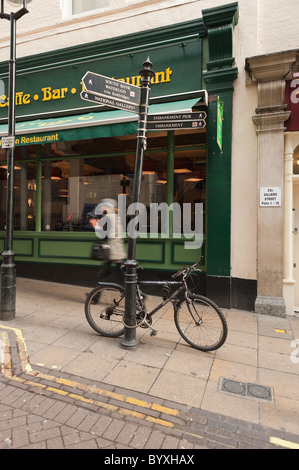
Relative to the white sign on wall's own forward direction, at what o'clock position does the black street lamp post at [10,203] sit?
The black street lamp post is roughly at 2 o'clock from the white sign on wall.

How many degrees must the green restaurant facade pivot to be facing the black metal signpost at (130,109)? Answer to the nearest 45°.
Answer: approximately 45° to its left

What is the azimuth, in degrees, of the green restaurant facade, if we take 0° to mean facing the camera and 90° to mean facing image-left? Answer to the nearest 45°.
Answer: approximately 45°

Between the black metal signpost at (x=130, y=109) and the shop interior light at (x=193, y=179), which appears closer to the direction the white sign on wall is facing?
the black metal signpost

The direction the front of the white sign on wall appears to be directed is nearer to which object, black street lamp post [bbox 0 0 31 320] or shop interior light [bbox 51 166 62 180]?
the black street lamp post

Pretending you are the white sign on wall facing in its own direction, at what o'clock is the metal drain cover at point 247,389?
The metal drain cover is roughly at 12 o'clock from the white sign on wall.

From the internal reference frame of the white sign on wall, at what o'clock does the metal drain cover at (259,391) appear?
The metal drain cover is roughly at 12 o'clock from the white sign on wall.

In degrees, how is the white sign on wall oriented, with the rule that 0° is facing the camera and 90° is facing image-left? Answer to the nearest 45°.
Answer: approximately 0°

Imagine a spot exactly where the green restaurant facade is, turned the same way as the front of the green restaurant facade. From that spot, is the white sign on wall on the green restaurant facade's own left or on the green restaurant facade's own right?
on the green restaurant facade's own left

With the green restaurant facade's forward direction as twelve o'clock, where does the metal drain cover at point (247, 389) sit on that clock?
The metal drain cover is roughly at 10 o'clock from the green restaurant facade.

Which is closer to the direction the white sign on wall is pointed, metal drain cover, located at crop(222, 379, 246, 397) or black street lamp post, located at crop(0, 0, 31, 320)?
the metal drain cover
